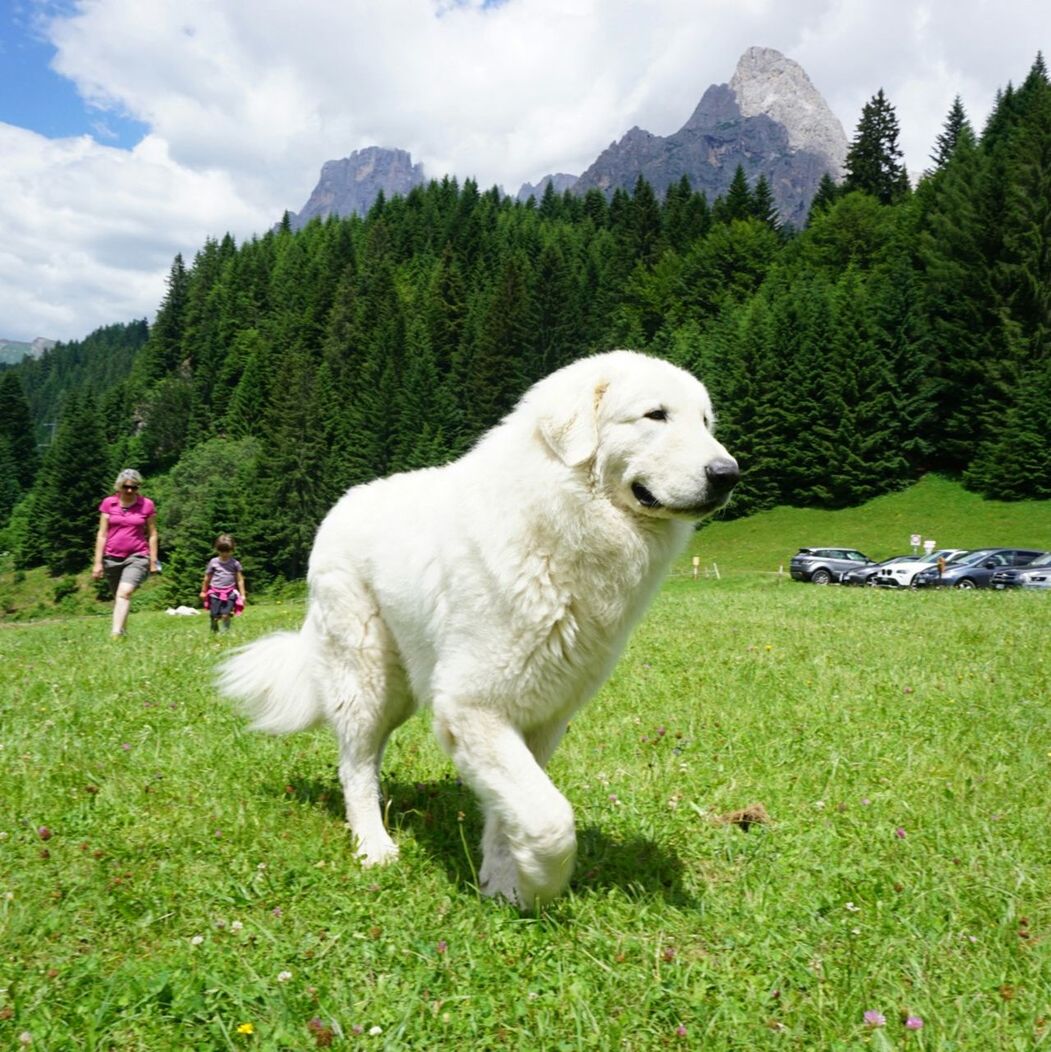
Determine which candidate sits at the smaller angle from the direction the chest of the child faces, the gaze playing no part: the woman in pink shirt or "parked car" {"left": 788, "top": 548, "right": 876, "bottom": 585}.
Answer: the woman in pink shirt

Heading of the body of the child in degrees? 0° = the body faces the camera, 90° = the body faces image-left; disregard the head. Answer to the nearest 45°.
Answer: approximately 0°

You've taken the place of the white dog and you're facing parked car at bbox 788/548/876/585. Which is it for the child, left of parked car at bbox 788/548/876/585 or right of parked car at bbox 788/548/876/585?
left

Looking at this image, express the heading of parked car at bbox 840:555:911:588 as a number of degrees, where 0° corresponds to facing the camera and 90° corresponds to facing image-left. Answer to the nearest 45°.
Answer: approximately 45°

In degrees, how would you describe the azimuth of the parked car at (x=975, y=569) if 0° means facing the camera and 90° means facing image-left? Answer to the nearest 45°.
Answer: approximately 45°

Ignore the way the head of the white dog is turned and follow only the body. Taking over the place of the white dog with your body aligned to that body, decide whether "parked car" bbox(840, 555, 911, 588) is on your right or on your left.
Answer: on your left

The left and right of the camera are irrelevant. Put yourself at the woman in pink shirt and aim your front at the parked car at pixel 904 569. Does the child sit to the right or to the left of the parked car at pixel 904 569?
left

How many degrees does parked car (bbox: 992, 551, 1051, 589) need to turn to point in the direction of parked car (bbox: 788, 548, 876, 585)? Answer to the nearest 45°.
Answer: approximately 90° to its right

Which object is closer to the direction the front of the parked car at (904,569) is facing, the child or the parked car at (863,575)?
the child

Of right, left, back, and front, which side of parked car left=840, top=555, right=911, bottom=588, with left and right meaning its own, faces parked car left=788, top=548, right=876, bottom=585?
right

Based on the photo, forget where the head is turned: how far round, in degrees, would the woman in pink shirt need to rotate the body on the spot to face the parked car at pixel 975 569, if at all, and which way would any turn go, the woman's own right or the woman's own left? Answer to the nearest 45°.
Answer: approximately 90° to the woman's own left

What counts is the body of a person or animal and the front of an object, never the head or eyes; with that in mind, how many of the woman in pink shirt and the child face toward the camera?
2

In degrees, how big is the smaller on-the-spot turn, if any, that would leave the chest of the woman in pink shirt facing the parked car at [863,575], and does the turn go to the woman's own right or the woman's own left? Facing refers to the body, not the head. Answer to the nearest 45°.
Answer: approximately 135° to the woman's own left
